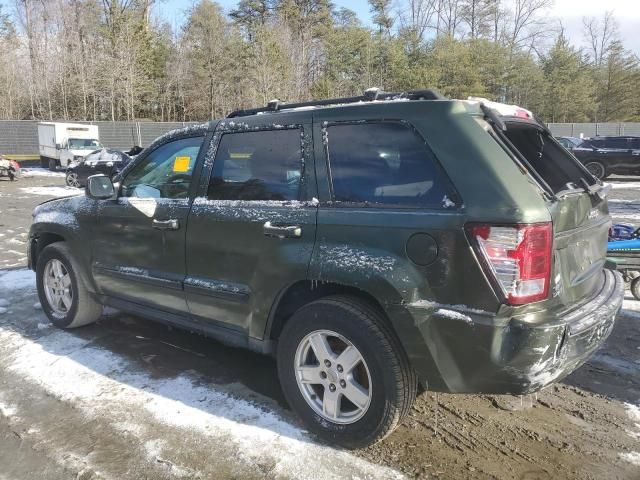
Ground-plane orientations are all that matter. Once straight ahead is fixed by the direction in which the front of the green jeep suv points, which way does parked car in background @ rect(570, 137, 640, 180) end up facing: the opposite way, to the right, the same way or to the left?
the opposite way

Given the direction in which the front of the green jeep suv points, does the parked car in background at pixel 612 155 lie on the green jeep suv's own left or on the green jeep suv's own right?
on the green jeep suv's own right

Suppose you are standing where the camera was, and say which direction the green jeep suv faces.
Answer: facing away from the viewer and to the left of the viewer

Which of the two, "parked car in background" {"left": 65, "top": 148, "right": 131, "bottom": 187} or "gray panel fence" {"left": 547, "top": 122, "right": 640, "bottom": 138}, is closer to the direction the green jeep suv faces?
the parked car in background

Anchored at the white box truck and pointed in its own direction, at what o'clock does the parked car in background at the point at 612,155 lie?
The parked car in background is roughly at 12 o'clock from the white box truck.

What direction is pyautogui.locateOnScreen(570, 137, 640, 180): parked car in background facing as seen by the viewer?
to the viewer's right

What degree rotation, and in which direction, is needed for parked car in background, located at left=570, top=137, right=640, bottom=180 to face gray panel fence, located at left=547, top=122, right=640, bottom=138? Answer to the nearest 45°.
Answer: approximately 90° to its left

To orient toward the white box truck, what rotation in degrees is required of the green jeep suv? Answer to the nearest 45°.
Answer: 0° — it already faces it

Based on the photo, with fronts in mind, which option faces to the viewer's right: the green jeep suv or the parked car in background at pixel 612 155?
the parked car in background

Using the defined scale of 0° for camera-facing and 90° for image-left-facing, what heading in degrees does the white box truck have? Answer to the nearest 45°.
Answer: approximately 315°

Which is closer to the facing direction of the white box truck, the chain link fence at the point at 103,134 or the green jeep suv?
the green jeep suv
